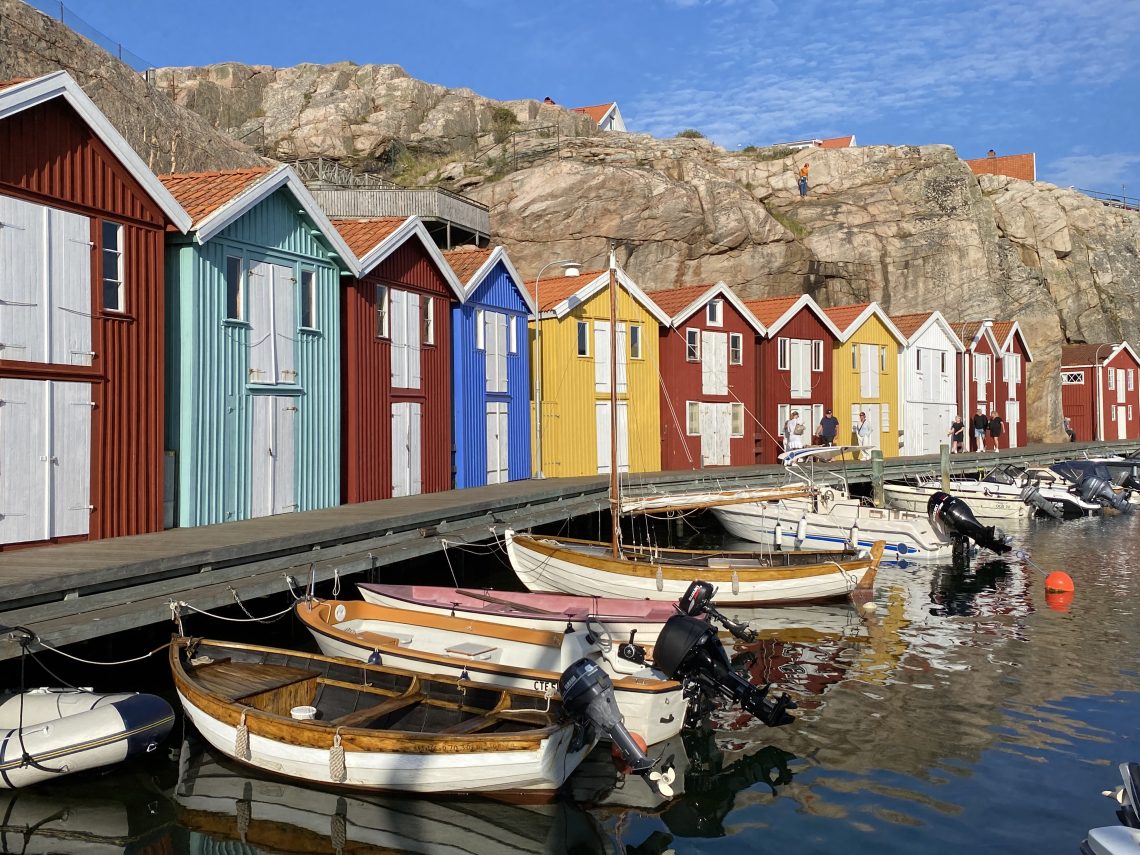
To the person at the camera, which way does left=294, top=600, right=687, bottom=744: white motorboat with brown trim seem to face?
facing away from the viewer and to the left of the viewer

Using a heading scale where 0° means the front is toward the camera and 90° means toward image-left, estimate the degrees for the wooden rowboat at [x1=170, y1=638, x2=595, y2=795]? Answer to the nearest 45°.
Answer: approximately 135°

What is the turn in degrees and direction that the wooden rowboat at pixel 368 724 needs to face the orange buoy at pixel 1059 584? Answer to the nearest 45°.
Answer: approximately 90° to its right

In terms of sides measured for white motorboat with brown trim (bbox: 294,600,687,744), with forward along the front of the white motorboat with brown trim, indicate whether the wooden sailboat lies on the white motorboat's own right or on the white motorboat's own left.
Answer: on the white motorboat's own right

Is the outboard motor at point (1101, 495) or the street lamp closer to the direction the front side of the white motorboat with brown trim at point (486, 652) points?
the street lamp

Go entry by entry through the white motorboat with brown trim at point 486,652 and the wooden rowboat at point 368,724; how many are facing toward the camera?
0

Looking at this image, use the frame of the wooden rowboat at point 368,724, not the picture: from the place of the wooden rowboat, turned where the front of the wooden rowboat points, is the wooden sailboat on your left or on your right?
on your right

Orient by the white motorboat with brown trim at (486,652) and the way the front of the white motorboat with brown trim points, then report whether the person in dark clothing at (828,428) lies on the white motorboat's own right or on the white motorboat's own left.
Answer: on the white motorboat's own right
